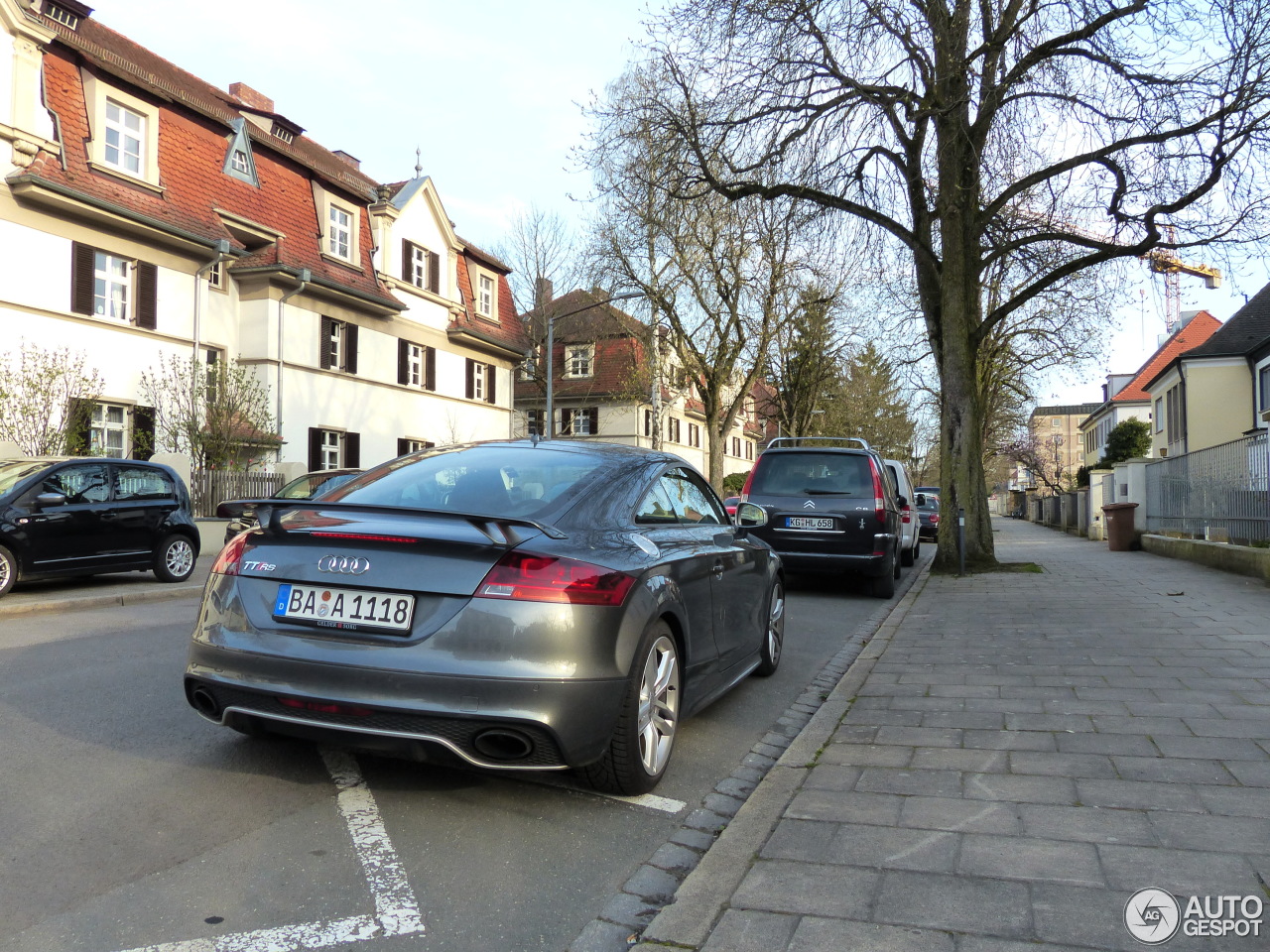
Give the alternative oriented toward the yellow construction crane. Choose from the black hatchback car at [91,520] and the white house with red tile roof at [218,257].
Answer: the white house with red tile roof

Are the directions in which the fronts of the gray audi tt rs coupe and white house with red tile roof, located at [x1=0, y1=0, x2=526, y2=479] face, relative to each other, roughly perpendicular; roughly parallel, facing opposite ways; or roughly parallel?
roughly perpendicular

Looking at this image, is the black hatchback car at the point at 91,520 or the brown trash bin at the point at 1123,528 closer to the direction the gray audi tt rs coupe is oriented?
the brown trash bin

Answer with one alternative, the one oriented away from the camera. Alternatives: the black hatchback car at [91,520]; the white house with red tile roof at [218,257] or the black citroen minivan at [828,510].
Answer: the black citroen minivan at [828,510]

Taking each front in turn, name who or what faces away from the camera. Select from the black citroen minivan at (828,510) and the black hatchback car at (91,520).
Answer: the black citroen minivan at (828,510)

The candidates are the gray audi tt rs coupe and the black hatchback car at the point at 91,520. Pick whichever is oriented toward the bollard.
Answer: the gray audi tt rs coupe

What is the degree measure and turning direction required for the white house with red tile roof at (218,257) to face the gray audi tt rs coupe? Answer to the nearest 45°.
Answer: approximately 45° to its right

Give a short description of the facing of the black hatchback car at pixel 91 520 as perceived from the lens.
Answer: facing the viewer and to the left of the viewer

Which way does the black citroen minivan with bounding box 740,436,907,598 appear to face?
away from the camera

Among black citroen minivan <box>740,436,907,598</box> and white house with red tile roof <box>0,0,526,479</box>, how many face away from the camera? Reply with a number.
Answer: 1

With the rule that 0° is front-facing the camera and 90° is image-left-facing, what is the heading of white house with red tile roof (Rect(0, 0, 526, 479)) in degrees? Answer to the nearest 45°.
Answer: approximately 315°

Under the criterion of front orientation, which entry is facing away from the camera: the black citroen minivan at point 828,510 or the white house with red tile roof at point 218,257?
the black citroen minivan

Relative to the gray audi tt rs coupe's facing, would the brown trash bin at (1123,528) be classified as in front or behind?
in front

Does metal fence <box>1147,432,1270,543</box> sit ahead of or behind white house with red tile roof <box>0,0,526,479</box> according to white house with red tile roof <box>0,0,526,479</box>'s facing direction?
ahead

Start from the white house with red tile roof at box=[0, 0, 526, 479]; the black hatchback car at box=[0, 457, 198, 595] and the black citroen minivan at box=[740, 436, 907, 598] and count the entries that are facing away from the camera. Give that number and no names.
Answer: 1

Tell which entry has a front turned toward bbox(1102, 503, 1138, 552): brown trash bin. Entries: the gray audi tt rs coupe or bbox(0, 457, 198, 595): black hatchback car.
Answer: the gray audi tt rs coupe

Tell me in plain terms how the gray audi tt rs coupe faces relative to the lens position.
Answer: facing away from the viewer and to the right of the viewer
